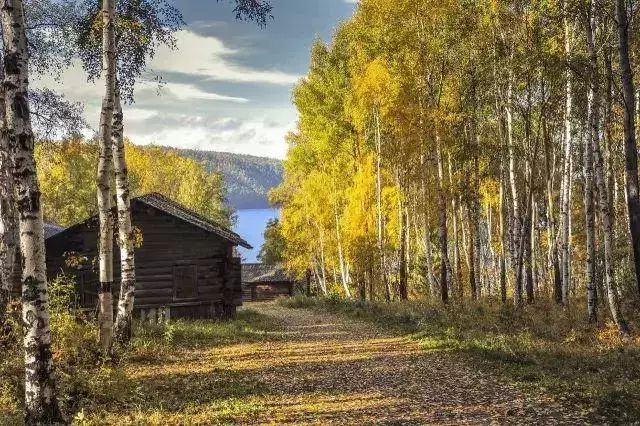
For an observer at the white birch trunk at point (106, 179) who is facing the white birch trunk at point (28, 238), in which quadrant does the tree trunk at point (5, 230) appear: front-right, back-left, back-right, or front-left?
back-right

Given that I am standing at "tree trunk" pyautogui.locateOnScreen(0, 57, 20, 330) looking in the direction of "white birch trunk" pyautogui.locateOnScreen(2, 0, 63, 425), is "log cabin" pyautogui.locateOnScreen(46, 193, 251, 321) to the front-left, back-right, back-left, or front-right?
back-left

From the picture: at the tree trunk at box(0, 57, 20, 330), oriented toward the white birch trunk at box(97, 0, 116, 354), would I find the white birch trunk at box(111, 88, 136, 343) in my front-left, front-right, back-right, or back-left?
front-left

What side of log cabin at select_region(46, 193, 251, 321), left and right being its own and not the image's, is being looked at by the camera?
front

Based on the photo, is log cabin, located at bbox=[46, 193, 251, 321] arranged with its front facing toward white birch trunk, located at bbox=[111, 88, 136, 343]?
yes

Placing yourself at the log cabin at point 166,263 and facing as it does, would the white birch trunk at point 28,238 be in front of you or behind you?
in front

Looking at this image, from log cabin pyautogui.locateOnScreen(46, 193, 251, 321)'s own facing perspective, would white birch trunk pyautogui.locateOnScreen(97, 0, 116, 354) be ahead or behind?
ahead
